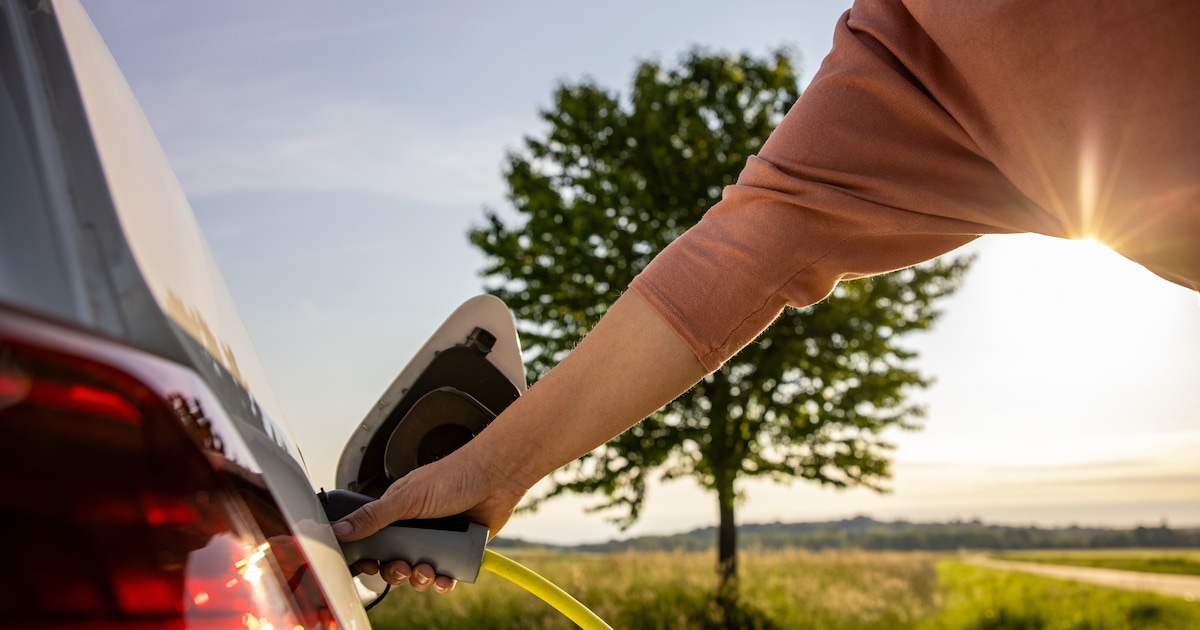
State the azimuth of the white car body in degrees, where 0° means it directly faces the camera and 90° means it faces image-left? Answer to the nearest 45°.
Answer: approximately 180°
